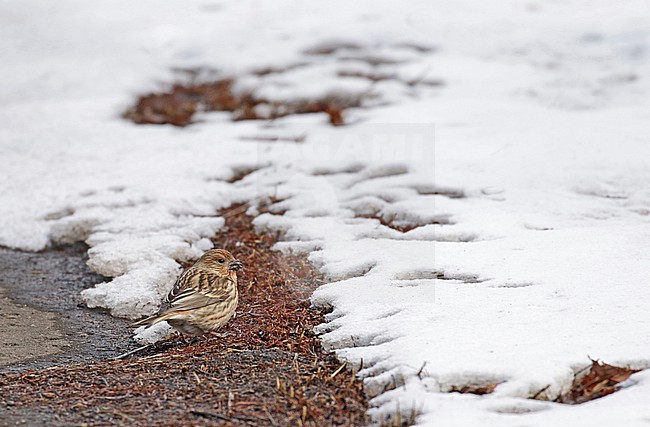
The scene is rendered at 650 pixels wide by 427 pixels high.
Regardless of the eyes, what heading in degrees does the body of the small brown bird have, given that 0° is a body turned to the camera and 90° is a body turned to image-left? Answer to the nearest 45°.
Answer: approximately 270°
